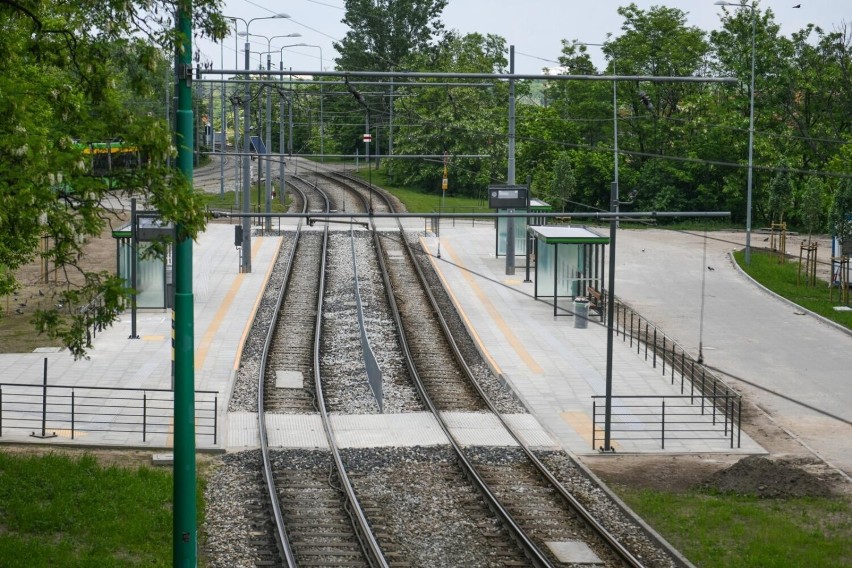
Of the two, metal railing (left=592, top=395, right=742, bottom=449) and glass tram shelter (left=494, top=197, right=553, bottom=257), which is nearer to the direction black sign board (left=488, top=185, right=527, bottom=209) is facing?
the metal railing

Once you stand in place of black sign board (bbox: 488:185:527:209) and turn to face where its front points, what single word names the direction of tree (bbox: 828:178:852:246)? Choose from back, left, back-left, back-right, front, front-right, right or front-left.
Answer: left

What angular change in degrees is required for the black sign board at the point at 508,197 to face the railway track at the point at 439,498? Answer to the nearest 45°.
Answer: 0° — it already faces it

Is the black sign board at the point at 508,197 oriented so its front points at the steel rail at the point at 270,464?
yes

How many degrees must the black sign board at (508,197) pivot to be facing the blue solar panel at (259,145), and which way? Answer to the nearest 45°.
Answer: approximately 135° to its right

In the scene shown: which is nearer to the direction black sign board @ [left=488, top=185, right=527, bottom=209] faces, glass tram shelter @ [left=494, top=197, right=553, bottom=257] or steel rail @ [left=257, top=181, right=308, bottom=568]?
the steel rail

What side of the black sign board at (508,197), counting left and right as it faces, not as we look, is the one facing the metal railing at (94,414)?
front

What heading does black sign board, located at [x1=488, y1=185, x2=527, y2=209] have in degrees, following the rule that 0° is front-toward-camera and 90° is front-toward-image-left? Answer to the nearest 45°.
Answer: approximately 0°

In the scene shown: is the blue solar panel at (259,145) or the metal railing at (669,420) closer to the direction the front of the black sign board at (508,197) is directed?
the metal railing
